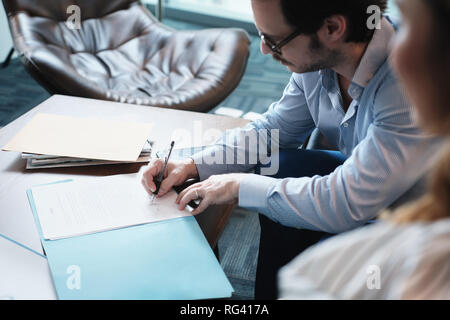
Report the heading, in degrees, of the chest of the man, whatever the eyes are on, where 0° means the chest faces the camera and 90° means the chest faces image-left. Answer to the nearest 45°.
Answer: approximately 45°

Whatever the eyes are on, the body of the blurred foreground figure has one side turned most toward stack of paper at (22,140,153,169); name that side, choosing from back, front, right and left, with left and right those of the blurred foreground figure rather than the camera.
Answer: front

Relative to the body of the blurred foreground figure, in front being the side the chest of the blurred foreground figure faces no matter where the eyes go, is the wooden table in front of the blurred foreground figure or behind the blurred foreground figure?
in front

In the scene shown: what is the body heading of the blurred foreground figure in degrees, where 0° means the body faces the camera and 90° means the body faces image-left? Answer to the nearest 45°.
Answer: approximately 135°

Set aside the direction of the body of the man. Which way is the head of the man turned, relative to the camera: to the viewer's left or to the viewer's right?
to the viewer's left

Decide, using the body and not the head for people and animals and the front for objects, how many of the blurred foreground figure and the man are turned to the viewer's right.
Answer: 0
